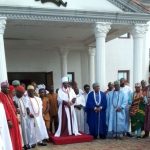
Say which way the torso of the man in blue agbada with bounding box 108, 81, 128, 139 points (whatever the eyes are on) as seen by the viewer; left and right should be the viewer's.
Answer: facing the viewer

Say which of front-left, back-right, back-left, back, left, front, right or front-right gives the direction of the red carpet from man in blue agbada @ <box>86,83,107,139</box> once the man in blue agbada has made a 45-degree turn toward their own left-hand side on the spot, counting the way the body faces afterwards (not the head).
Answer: right

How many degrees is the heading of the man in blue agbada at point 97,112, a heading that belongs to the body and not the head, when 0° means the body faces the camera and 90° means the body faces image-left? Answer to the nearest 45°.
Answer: approximately 0°

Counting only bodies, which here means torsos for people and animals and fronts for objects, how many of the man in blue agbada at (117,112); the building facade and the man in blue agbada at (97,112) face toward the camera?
3

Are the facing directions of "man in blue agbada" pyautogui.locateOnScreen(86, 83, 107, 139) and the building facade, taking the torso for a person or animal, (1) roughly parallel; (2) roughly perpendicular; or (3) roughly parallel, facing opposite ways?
roughly parallel

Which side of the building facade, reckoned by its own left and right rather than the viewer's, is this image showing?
front

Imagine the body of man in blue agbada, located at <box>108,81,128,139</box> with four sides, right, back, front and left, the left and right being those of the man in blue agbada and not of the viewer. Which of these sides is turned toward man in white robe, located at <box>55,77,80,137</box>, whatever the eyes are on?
right

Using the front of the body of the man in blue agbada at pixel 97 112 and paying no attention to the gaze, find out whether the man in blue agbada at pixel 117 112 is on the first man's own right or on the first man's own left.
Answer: on the first man's own left

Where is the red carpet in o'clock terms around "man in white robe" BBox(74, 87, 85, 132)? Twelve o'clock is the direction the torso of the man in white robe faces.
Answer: The red carpet is roughly at 1 o'clock from the man in white robe.

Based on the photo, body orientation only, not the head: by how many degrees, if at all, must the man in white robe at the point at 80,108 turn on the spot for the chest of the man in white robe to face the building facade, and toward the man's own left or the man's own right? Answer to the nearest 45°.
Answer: approximately 135° to the man's own right

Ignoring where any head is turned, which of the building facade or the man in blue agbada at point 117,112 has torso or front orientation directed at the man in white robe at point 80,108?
the building facade

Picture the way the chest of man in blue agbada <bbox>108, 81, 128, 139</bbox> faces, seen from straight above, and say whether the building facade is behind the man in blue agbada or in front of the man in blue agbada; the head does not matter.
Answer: behind

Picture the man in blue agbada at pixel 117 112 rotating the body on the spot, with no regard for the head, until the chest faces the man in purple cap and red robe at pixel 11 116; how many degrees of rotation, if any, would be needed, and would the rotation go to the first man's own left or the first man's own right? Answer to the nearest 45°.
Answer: approximately 45° to the first man's own right

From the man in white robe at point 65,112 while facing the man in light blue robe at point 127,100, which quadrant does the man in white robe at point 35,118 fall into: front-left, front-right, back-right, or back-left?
back-right

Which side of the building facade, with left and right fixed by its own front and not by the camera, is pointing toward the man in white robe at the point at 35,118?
front
